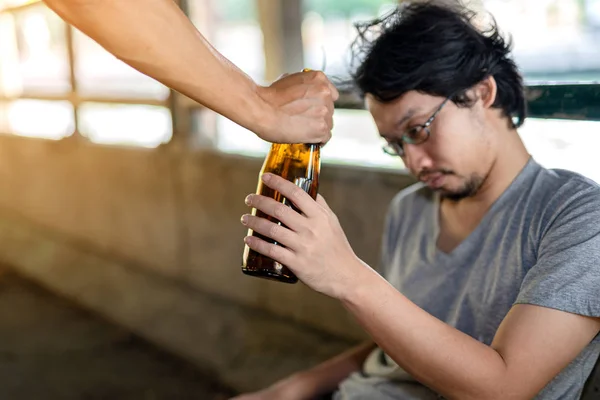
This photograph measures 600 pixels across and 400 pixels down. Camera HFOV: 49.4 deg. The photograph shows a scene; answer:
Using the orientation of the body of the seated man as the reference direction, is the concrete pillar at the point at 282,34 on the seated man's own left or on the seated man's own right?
on the seated man's own right

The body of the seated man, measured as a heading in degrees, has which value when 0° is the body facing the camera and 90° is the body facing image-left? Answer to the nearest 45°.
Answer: approximately 45°

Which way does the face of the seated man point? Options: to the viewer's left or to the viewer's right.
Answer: to the viewer's left
